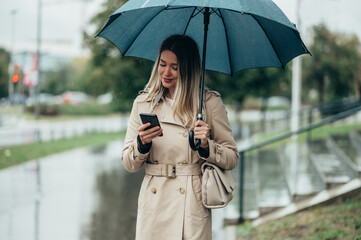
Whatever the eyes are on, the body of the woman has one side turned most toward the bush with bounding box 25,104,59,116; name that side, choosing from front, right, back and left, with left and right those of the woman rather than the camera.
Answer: back

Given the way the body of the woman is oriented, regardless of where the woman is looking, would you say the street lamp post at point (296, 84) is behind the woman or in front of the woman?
behind

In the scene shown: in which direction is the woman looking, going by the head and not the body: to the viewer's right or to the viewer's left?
to the viewer's left

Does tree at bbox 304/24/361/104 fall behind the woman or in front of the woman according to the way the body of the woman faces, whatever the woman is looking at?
behind

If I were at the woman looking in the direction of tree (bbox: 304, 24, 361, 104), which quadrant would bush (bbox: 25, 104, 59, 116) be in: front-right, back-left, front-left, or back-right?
front-left

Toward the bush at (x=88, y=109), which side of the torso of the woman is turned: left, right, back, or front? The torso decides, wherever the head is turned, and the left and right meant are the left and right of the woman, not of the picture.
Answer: back

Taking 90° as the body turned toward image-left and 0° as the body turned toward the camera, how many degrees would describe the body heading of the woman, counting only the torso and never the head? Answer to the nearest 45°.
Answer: approximately 0°
